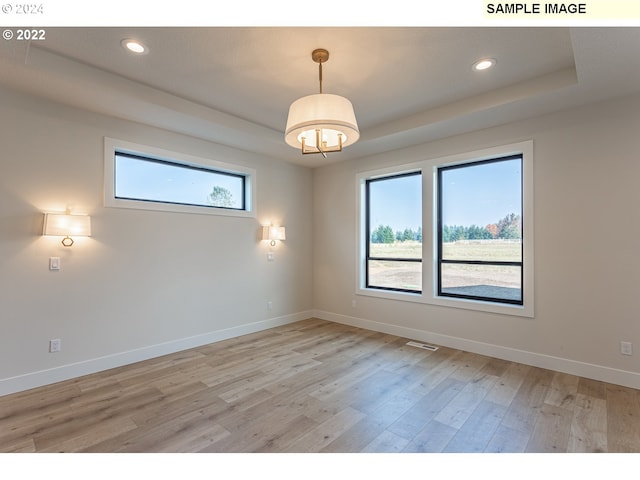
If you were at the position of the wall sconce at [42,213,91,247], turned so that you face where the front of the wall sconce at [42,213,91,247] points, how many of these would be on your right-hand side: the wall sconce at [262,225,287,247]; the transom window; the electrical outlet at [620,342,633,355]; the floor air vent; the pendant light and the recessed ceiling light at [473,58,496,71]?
0

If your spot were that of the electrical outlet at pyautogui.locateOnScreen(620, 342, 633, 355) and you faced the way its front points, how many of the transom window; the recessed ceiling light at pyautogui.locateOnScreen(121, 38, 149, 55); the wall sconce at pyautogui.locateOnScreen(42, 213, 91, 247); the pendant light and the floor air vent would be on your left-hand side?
0

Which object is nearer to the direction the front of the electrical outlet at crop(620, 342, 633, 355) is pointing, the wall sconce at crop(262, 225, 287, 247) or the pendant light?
the pendant light

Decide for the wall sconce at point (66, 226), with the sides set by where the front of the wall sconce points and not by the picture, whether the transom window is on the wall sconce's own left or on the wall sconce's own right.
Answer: on the wall sconce's own left

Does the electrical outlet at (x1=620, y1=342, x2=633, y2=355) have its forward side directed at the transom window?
no

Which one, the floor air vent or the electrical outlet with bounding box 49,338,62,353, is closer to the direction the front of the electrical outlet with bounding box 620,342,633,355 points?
the electrical outlet

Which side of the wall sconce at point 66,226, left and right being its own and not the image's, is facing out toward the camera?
front

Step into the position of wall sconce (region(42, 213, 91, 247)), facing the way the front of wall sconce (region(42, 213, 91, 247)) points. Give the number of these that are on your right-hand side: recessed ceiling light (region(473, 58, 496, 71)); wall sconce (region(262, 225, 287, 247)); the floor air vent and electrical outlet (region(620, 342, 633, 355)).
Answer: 0

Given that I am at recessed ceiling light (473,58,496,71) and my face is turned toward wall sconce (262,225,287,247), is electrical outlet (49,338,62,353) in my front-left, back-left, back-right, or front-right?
front-left

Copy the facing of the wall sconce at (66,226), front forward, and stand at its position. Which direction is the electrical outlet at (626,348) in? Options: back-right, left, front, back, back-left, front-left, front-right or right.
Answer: front-left

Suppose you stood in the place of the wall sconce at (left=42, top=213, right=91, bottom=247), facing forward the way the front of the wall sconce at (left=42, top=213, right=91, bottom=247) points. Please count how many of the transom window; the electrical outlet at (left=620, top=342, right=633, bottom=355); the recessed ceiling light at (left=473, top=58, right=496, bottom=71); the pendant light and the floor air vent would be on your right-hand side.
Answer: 0

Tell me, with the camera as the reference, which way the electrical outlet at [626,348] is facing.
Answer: facing the viewer

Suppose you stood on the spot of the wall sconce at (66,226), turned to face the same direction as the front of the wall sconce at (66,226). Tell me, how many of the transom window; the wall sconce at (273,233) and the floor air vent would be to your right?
0

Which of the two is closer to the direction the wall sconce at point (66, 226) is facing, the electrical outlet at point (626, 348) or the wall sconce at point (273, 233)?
the electrical outlet

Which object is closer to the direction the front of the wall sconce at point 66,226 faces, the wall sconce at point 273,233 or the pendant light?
the pendant light

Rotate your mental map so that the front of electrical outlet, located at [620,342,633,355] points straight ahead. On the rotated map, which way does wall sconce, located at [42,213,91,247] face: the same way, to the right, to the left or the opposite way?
to the left
